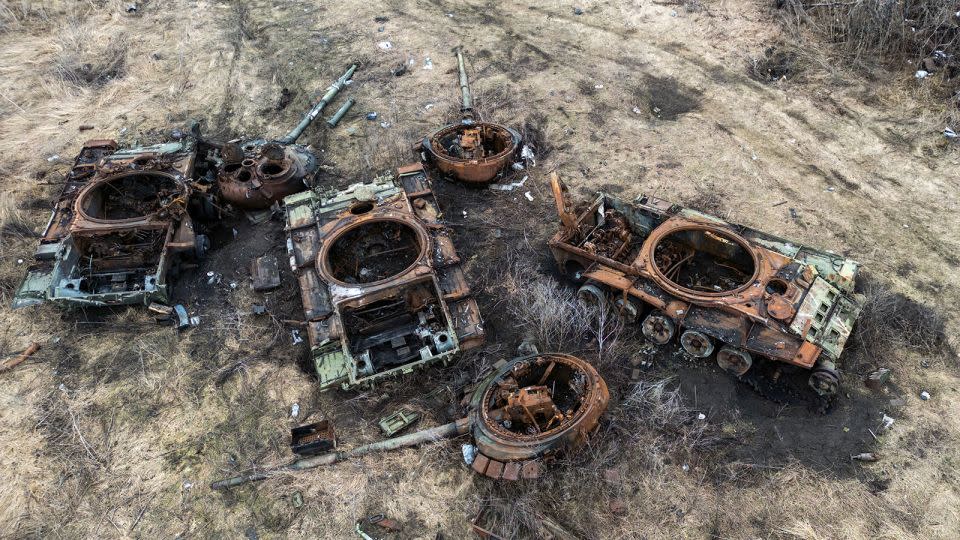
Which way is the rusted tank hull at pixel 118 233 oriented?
away from the camera

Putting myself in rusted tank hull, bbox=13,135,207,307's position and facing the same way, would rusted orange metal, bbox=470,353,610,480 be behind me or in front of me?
behind

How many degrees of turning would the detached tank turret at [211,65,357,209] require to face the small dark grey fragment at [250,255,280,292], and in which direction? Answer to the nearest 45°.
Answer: approximately 135° to its right

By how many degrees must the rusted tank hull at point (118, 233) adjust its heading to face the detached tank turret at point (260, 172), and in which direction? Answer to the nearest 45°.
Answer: approximately 90° to its right

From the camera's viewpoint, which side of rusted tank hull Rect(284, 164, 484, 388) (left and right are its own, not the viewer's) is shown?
back

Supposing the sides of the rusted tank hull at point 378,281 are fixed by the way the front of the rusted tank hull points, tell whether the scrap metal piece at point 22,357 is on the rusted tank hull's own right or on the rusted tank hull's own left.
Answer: on the rusted tank hull's own left

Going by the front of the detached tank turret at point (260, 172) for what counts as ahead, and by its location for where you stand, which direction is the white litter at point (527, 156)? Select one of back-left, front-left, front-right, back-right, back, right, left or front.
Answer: front-right

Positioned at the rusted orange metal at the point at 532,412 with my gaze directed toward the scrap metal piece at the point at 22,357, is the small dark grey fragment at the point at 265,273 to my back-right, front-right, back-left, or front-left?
front-right

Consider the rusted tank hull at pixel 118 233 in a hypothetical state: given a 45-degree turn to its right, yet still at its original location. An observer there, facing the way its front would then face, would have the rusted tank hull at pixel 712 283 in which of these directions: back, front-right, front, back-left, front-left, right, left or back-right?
right

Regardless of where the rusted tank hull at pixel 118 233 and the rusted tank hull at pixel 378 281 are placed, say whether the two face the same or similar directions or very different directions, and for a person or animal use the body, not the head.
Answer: same or similar directions

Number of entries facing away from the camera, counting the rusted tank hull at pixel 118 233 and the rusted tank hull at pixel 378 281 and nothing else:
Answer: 2

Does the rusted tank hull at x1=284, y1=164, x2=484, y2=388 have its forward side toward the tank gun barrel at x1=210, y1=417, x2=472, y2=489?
no

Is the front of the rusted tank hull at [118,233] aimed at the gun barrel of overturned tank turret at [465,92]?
no

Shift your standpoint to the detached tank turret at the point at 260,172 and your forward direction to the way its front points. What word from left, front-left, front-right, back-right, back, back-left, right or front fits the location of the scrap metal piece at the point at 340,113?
front

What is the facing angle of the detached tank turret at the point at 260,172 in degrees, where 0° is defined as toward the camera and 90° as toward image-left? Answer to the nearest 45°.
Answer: approximately 225°

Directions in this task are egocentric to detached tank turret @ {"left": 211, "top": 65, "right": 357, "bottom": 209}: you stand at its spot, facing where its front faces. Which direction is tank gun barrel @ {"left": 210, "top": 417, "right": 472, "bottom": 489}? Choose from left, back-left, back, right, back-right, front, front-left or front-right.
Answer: back-right

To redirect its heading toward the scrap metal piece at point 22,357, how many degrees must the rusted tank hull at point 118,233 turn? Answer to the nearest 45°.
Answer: approximately 135° to its left

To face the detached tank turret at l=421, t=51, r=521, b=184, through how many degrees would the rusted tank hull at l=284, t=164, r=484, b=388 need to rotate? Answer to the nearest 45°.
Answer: approximately 45° to its right
